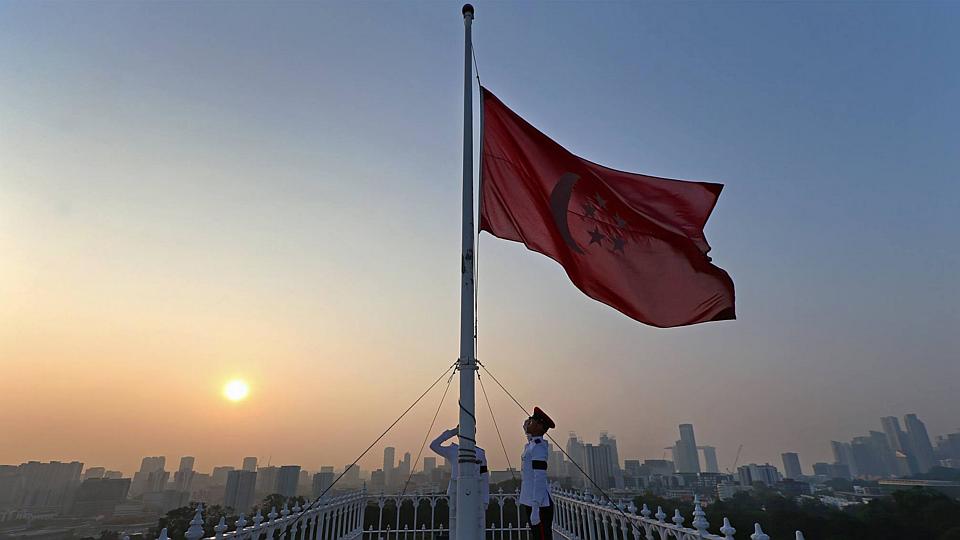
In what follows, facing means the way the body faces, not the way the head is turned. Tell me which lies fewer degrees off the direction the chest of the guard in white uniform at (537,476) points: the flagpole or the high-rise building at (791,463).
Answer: the flagpole

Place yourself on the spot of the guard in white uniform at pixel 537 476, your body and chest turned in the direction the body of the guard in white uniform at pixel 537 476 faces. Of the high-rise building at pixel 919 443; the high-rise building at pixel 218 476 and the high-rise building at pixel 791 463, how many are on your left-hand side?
0

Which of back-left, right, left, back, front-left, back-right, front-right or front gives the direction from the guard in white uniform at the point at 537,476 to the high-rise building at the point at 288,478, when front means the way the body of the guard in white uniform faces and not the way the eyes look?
front-right

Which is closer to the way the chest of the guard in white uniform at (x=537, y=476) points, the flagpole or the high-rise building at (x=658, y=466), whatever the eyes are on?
the flagpole

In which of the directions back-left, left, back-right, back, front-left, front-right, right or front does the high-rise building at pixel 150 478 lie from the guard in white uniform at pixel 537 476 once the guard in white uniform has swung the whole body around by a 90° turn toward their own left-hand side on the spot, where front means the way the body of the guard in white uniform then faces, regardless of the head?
back-right

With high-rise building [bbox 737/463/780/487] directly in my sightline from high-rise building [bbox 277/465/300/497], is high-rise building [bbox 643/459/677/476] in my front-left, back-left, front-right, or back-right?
front-left

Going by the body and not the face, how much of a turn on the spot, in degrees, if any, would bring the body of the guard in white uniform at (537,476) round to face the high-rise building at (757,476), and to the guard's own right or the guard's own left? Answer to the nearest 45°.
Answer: approximately 135° to the guard's own right

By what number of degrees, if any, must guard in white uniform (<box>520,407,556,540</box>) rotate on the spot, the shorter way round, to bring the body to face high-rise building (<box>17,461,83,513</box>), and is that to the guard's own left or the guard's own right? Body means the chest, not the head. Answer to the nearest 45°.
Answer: approximately 45° to the guard's own right

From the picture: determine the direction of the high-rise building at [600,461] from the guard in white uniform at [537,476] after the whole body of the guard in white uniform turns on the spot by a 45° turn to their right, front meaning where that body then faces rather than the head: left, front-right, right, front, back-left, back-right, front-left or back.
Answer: front-right

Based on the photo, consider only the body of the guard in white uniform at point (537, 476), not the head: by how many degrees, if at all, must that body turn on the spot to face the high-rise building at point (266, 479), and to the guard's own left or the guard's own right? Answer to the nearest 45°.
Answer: approximately 45° to the guard's own right

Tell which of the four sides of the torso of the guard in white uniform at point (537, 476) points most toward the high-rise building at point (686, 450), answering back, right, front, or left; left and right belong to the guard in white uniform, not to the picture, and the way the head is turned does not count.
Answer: right

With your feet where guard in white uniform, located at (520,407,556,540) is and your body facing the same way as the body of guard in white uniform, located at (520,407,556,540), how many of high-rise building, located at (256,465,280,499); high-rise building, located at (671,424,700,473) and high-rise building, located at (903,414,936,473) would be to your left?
0

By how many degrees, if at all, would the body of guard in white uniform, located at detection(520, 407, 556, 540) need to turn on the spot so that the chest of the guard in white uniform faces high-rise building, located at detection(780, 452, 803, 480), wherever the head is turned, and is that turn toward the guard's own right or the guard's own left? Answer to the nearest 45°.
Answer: approximately 135° to the guard's own right

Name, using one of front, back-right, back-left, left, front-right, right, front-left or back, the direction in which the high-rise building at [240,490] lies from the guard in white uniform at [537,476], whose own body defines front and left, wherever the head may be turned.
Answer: front-right

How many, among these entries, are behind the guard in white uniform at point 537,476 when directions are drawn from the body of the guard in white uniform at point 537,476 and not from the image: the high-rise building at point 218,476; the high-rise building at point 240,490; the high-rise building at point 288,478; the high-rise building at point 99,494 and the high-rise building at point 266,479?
0

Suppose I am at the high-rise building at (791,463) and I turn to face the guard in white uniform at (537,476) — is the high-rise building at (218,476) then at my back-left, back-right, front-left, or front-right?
front-right

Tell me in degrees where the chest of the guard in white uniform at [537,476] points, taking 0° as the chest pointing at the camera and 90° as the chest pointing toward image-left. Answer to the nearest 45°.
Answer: approximately 90°

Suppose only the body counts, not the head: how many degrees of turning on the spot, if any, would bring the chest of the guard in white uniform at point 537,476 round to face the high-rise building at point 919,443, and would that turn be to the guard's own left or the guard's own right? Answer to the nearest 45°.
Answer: approximately 135° to the guard's own right
